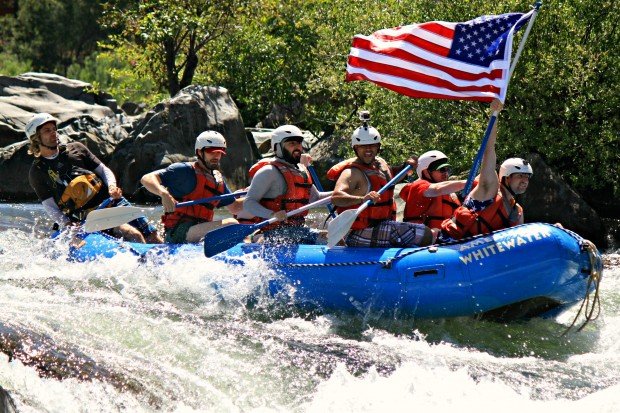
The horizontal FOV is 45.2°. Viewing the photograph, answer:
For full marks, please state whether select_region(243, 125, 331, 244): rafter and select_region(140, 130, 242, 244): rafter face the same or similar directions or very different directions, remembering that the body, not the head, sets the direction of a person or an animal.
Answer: same or similar directions

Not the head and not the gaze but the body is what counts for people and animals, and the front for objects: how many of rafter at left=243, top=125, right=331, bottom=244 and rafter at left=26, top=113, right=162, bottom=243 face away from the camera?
0

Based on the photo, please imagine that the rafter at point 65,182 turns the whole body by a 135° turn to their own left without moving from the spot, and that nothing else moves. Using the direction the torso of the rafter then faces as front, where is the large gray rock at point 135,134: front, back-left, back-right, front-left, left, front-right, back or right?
front

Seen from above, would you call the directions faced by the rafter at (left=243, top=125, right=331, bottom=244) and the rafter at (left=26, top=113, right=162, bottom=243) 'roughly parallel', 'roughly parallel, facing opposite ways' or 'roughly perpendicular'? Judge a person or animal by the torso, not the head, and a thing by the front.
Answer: roughly parallel
